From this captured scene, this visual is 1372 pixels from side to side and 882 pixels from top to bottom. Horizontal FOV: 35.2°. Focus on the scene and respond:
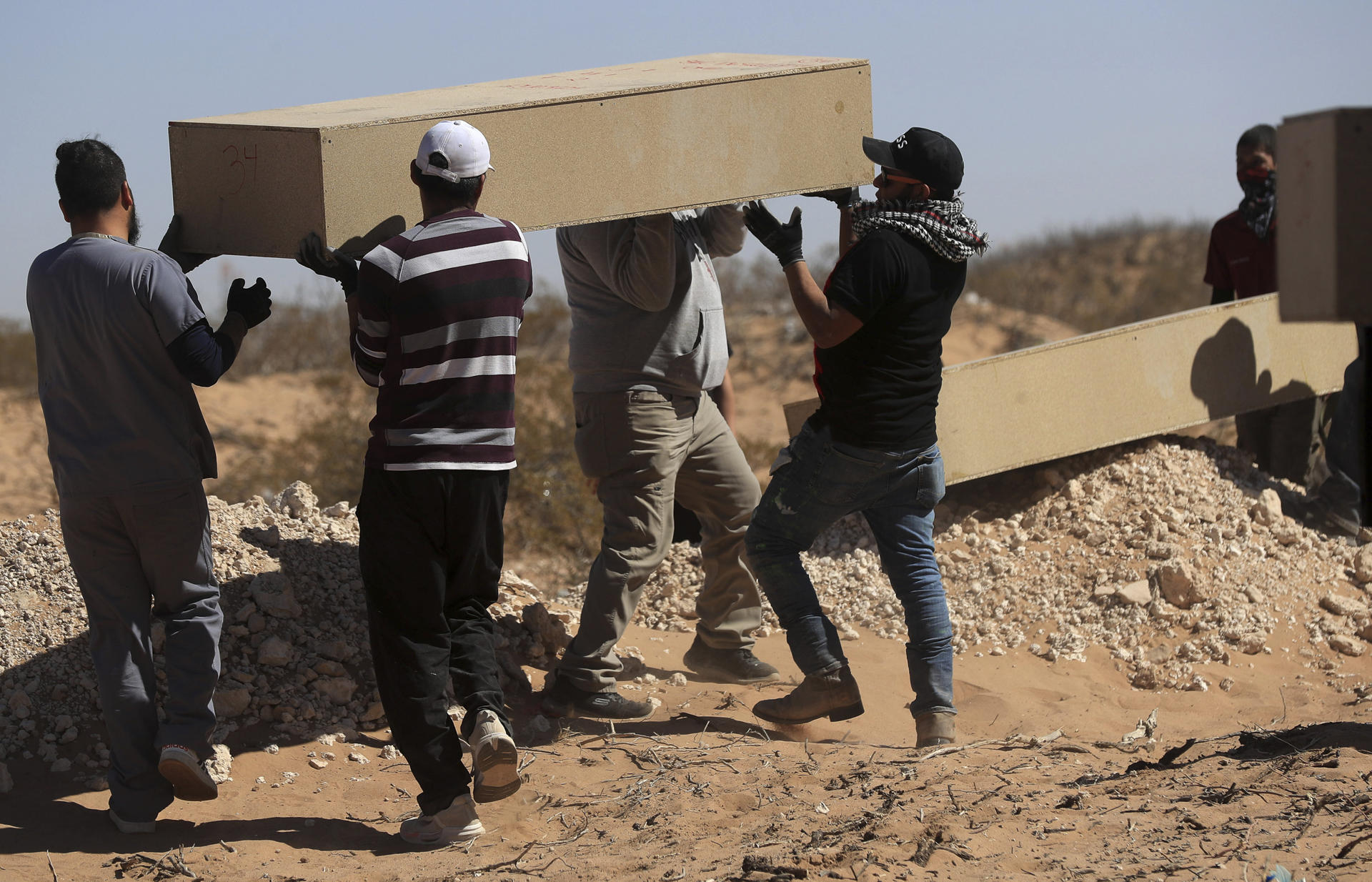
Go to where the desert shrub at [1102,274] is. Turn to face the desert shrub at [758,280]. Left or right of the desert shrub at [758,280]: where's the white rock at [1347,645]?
left

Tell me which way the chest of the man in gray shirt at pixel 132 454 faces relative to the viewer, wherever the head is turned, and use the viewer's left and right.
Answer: facing away from the viewer and to the right of the viewer

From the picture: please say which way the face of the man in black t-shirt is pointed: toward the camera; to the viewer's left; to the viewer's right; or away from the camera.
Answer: to the viewer's left

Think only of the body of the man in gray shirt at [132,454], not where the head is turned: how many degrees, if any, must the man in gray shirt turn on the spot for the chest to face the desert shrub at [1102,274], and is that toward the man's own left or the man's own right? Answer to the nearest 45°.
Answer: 0° — they already face it

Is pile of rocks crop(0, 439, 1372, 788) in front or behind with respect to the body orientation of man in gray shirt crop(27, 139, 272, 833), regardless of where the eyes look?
in front

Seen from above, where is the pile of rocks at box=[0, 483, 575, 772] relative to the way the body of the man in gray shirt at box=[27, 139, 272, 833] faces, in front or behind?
in front
